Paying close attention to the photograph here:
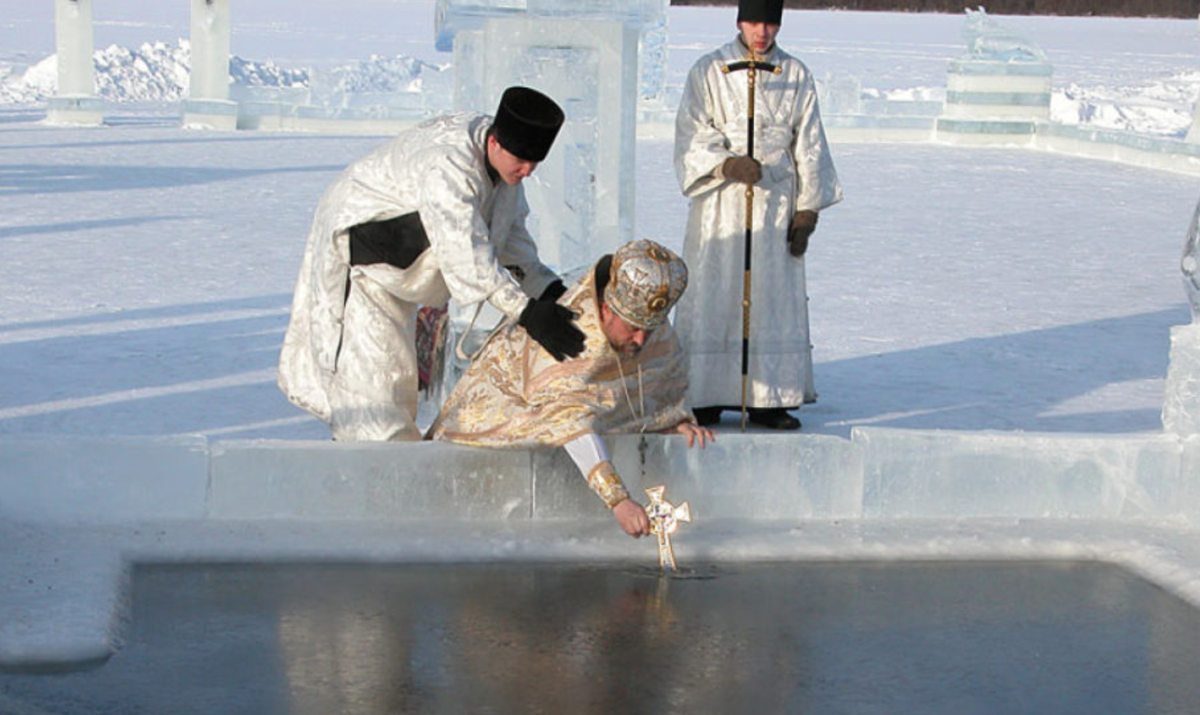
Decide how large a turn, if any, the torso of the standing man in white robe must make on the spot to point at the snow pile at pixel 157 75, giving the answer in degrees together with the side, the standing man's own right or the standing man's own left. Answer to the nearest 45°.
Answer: approximately 135° to the standing man's own right

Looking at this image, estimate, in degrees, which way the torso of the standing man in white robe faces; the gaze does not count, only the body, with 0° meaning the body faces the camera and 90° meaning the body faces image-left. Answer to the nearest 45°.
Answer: approximately 0°

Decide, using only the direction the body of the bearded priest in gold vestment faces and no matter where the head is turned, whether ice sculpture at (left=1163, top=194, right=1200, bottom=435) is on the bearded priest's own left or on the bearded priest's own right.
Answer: on the bearded priest's own left

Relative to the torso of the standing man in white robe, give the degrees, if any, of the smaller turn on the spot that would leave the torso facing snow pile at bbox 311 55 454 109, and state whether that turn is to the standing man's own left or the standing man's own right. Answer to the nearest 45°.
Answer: approximately 180°

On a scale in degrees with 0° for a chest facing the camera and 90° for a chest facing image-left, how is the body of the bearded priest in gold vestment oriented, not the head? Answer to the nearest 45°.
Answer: approximately 315°

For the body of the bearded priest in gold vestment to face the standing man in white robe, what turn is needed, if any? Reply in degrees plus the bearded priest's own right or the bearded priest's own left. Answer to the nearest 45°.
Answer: approximately 135° to the bearded priest's own left

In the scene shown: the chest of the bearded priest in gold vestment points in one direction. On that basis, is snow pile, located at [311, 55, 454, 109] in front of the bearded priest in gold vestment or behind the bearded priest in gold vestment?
behind

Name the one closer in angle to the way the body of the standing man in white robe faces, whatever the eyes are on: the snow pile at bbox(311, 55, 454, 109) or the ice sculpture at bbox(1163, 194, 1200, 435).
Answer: the ice sculpture

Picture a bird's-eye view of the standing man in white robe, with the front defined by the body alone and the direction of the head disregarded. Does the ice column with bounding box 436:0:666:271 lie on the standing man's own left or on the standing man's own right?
on the standing man's own right
